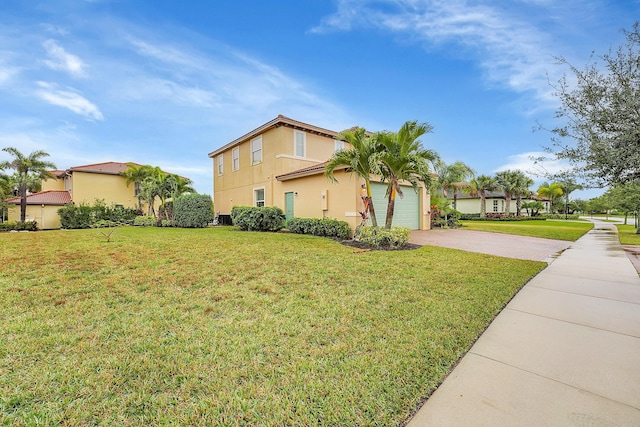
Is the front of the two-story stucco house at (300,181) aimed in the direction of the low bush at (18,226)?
no

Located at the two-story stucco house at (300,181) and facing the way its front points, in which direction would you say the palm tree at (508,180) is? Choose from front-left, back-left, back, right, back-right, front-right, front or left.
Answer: left

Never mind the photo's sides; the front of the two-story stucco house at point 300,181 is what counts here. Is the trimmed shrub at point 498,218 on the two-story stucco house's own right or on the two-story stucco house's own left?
on the two-story stucco house's own left

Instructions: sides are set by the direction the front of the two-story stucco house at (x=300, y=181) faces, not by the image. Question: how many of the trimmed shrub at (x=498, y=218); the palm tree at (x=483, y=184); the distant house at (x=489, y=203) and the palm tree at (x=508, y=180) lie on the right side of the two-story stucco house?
0

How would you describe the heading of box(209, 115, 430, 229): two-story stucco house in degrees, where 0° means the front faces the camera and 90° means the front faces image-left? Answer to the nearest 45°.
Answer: approximately 315°

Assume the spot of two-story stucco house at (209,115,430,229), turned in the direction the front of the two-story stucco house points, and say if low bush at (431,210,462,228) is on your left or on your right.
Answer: on your left

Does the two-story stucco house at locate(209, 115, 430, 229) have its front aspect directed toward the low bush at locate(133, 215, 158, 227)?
no

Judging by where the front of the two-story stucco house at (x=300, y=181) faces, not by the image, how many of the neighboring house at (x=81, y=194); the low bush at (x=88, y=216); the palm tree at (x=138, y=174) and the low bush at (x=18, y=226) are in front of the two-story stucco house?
0

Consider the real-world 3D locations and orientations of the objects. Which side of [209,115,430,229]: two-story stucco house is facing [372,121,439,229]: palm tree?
front

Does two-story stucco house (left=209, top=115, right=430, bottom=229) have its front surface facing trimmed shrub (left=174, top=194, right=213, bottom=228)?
no

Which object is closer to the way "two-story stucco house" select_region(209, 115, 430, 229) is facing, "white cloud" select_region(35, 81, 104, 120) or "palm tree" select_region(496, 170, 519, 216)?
the palm tree

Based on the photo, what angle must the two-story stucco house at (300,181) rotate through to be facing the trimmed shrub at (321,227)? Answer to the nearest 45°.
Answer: approximately 45° to its right

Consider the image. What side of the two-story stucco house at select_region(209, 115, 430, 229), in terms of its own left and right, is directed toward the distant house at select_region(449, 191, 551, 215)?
left
